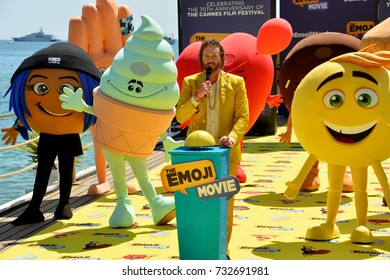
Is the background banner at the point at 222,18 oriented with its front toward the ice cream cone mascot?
yes

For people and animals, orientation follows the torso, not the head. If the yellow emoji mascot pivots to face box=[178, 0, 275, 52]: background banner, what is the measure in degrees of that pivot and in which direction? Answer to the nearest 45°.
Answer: approximately 180°

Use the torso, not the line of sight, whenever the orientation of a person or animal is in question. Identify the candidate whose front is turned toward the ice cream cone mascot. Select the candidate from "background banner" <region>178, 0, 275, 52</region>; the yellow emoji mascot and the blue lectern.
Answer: the background banner

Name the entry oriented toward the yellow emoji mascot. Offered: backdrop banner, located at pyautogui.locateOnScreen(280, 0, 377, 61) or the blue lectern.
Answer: the backdrop banner

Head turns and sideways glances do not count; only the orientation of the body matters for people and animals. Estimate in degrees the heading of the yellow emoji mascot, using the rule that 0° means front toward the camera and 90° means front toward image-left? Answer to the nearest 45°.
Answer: approximately 0°

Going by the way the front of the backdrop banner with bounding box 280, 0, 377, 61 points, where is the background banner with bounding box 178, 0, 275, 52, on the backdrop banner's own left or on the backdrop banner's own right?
on the backdrop banner's own right

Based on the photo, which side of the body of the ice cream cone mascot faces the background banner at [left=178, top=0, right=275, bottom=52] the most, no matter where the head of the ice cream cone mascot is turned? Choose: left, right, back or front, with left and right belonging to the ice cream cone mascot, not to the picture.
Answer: back
